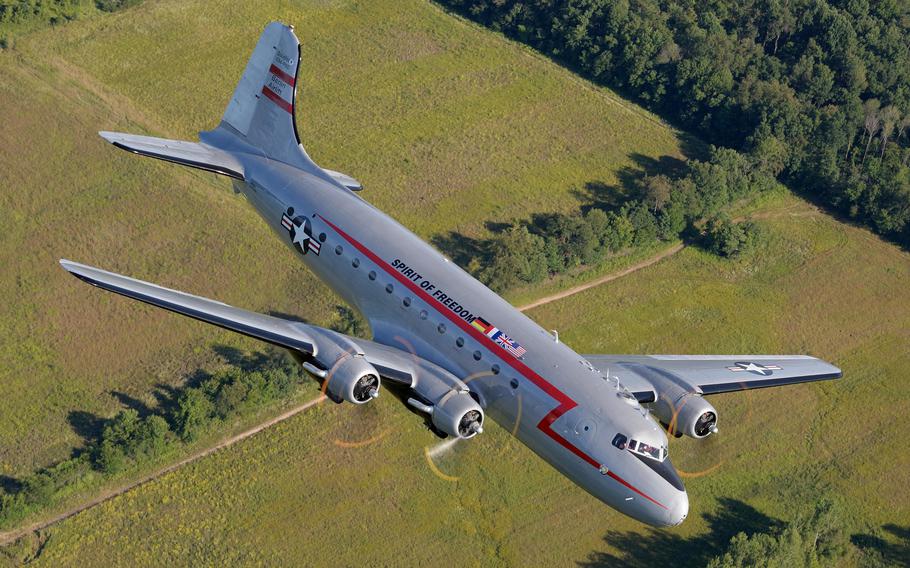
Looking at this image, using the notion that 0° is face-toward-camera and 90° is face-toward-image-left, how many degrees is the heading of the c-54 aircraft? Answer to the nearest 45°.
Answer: approximately 315°
